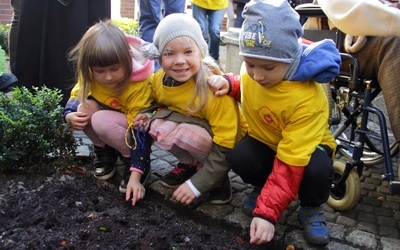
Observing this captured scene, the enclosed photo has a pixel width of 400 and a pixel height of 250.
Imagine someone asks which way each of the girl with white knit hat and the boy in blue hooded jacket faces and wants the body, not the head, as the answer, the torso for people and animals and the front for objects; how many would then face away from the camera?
0

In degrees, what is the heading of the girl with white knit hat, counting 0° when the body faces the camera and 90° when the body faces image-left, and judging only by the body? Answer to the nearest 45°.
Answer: approximately 45°

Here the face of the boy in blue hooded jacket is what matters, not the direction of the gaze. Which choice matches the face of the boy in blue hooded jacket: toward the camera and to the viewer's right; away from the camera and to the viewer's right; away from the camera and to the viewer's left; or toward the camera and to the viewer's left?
toward the camera and to the viewer's left

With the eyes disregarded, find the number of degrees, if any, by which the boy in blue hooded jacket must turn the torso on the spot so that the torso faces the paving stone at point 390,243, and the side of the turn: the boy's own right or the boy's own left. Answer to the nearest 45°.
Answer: approximately 135° to the boy's own left

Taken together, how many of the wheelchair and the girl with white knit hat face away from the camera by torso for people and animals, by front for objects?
0

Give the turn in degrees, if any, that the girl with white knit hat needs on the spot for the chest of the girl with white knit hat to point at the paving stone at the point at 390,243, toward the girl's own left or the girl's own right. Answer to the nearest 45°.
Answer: approximately 90° to the girl's own left

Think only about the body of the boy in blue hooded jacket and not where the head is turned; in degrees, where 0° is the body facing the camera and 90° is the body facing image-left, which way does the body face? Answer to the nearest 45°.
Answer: approximately 45°
